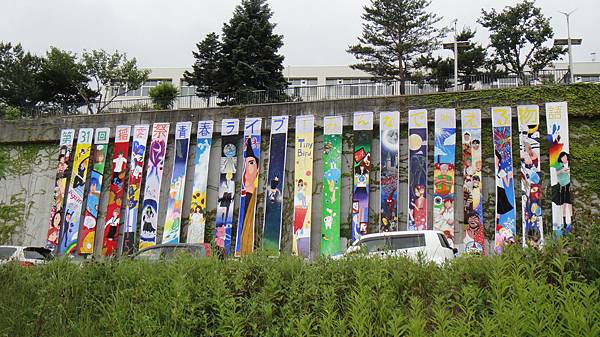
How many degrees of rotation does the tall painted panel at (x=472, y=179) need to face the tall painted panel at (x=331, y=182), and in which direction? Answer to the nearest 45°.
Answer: approximately 90° to its right

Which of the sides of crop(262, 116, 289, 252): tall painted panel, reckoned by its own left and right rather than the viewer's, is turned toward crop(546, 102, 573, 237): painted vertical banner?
left

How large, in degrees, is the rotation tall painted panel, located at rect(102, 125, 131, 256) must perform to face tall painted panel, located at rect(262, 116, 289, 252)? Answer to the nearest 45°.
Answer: approximately 45° to its left

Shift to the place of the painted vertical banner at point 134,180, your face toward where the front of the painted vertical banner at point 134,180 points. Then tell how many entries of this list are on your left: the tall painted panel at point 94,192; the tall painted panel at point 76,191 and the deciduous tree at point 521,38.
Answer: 1

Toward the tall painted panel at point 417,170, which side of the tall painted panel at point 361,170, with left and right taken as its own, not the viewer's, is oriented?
left

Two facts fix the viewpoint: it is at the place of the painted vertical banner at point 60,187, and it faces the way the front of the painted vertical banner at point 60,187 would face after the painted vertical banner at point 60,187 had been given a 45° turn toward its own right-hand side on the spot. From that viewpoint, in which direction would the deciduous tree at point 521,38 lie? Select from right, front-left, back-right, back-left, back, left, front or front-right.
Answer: back-left

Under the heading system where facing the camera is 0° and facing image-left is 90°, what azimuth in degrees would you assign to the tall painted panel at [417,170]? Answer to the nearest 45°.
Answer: approximately 0°

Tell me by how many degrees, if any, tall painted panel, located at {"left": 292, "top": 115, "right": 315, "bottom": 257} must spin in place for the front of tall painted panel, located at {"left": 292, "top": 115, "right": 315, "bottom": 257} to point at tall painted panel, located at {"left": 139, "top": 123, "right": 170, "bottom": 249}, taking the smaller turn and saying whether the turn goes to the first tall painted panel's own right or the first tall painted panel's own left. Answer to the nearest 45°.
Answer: approximately 90° to the first tall painted panel's own right

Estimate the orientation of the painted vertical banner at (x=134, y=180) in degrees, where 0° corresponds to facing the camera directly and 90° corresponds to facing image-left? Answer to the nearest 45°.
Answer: approximately 0°
